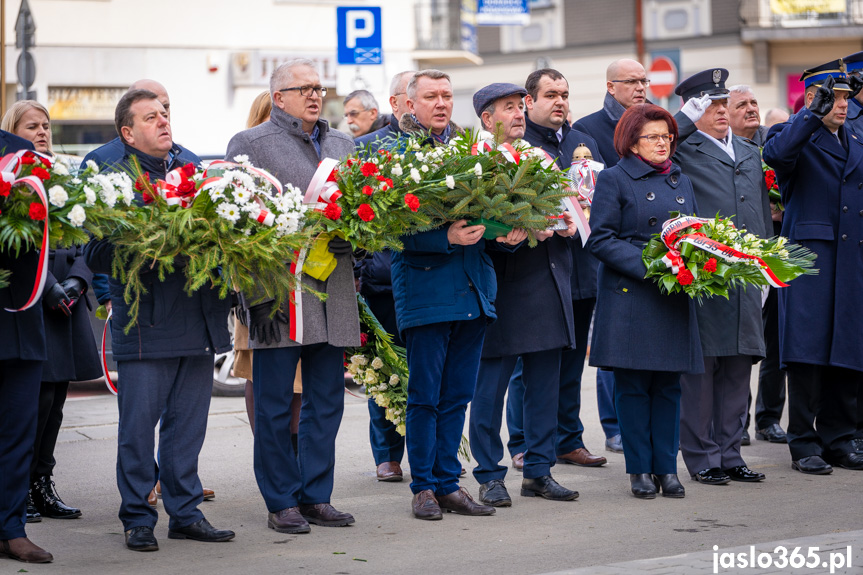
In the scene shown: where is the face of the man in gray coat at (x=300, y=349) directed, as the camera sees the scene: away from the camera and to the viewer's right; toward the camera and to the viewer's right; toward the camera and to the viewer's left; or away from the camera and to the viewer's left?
toward the camera and to the viewer's right

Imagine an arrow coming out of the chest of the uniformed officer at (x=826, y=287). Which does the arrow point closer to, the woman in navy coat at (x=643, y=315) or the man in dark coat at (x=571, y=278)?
the woman in navy coat

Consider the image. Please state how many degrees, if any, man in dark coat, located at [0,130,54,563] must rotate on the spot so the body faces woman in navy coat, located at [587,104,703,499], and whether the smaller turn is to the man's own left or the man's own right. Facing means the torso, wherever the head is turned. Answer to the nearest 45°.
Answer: approximately 45° to the man's own left

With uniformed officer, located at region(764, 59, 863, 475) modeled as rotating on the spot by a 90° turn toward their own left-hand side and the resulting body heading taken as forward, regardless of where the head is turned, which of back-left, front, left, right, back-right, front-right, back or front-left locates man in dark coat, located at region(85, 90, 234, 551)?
back

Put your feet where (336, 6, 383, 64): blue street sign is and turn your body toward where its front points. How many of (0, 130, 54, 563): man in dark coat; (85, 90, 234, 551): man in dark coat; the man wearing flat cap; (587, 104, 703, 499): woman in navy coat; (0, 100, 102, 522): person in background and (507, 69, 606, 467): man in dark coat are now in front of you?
6

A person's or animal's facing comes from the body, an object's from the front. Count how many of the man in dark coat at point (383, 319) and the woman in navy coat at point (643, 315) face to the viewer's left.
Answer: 0

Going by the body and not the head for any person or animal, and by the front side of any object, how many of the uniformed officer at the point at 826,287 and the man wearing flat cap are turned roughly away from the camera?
0

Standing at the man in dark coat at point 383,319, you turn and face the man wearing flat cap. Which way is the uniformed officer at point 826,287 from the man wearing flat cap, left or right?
left

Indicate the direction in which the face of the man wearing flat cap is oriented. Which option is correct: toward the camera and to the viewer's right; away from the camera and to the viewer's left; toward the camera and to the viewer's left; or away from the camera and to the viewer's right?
toward the camera and to the viewer's right

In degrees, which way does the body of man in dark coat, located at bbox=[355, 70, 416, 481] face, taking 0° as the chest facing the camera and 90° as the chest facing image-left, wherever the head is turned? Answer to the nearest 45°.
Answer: approximately 315°

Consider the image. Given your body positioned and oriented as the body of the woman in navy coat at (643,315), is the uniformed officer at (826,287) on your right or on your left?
on your left

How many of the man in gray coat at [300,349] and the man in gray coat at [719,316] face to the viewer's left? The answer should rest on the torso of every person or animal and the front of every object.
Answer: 0

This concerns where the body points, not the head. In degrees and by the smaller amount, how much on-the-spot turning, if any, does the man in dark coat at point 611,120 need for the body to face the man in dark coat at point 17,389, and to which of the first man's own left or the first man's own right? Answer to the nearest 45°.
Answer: approximately 90° to the first man's own right
